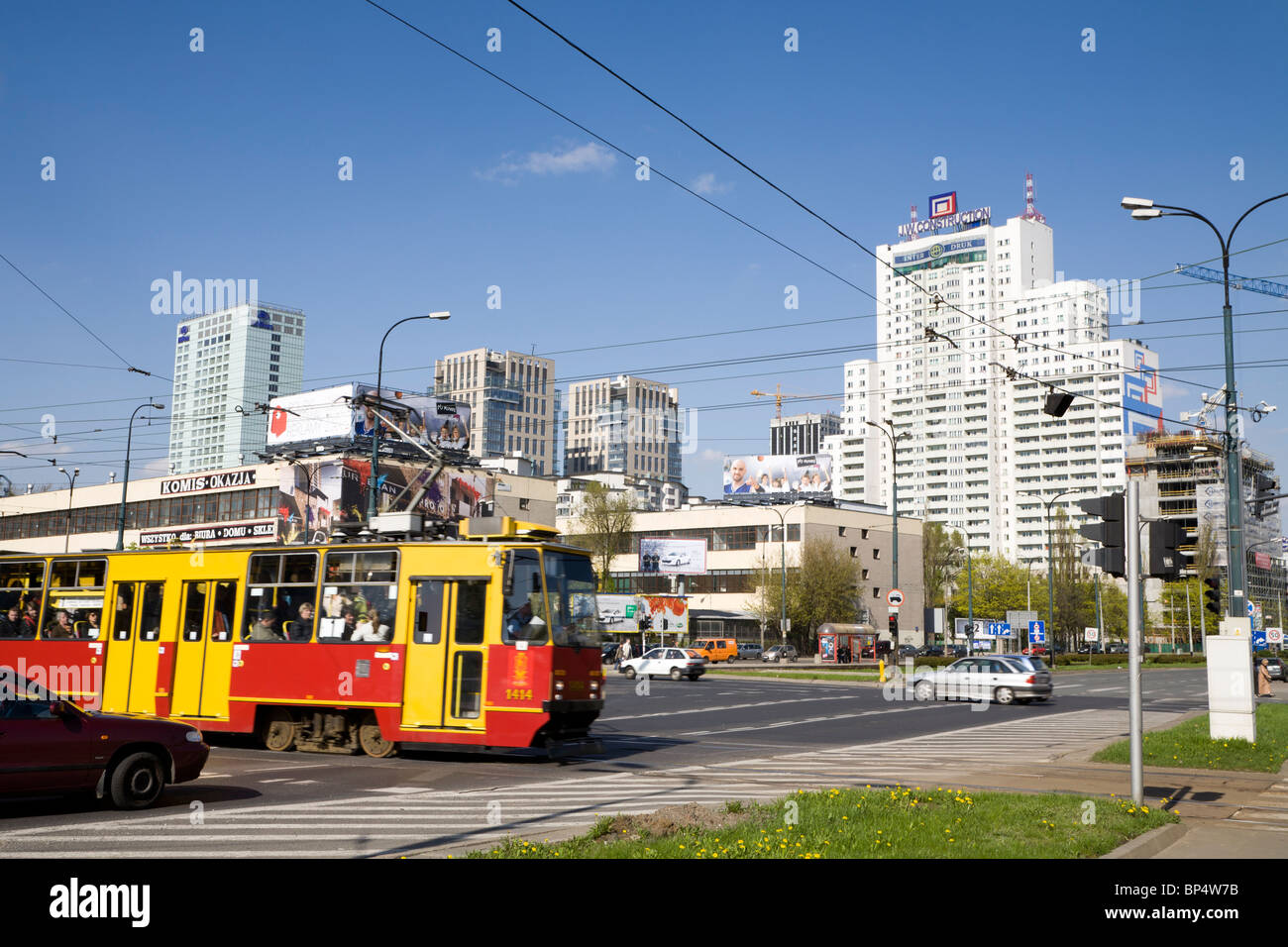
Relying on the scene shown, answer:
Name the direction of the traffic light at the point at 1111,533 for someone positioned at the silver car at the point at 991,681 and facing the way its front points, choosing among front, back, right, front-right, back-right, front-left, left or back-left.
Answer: back-left

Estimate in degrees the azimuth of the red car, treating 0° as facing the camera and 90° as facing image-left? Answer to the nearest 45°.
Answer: approximately 270°

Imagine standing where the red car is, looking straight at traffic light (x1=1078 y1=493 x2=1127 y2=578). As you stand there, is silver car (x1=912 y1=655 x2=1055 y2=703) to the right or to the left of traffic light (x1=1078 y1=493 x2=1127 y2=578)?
left

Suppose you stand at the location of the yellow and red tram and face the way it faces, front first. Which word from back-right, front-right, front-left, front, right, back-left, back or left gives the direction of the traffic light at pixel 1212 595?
front-left

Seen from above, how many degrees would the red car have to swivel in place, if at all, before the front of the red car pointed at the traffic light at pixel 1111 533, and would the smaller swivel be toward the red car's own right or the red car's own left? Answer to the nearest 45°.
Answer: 0° — it already faces it

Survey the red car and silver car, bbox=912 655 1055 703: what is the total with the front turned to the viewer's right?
1

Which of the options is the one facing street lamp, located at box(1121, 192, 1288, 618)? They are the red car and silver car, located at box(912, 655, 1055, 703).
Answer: the red car

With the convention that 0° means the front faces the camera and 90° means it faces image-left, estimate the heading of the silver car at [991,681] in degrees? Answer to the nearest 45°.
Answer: approximately 135°

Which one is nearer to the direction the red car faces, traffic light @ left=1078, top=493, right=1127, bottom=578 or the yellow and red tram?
the traffic light

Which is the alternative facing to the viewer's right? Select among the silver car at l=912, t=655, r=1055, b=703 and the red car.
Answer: the red car

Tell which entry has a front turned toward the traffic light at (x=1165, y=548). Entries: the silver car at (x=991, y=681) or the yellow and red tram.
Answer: the yellow and red tram
